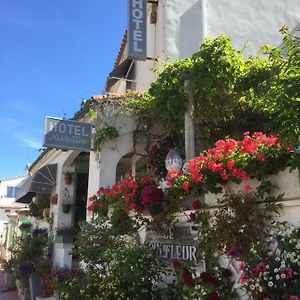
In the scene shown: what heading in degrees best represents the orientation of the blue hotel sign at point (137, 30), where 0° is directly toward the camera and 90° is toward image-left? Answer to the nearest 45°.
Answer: approximately 0°

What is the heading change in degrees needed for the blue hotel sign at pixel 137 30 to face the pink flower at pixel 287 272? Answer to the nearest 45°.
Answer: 0° — it already faces it

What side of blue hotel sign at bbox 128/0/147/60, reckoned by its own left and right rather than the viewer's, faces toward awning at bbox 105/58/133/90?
back
